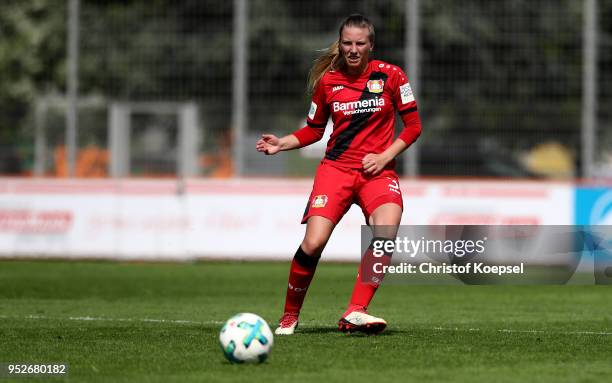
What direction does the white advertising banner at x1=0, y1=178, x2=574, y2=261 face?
toward the camera

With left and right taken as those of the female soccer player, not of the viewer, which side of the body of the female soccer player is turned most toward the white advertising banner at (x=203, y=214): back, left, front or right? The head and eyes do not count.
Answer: back

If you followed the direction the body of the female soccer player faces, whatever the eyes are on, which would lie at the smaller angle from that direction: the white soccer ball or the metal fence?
the white soccer ball

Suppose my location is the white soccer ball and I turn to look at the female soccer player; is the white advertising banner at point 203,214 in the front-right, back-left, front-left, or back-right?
front-left

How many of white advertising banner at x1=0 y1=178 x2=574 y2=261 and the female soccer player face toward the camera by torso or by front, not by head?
2

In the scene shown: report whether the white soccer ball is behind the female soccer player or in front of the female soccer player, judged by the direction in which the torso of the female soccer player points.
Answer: in front

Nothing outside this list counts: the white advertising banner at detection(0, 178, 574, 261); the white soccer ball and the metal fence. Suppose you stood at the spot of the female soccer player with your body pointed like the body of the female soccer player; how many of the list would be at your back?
2

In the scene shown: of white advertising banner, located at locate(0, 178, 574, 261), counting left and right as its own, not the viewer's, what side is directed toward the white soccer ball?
front

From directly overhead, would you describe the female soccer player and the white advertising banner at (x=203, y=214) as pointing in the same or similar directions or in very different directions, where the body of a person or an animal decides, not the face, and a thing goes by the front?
same or similar directions

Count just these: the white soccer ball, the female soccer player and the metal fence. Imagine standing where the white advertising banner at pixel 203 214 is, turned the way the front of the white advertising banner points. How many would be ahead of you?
2

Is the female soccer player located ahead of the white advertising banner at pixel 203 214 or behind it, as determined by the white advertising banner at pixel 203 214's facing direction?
ahead

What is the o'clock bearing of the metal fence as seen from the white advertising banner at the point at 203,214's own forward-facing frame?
The metal fence is roughly at 7 o'clock from the white advertising banner.
